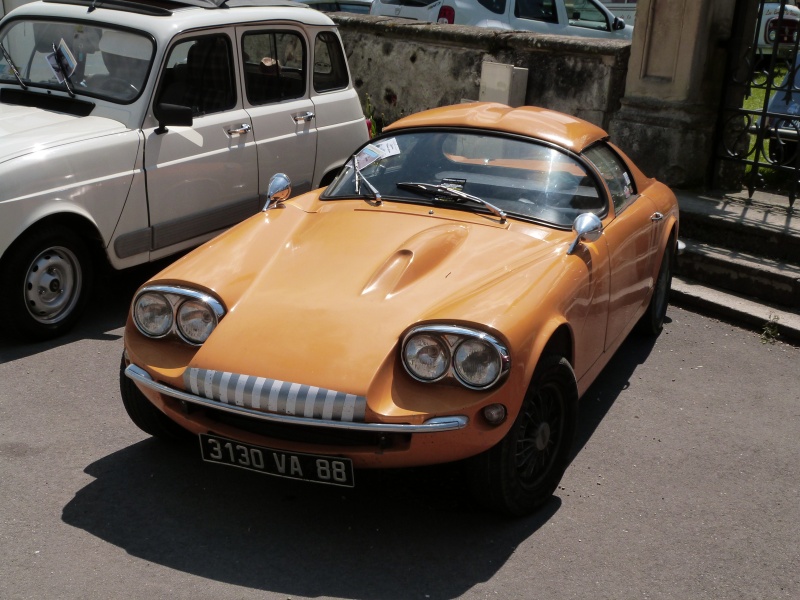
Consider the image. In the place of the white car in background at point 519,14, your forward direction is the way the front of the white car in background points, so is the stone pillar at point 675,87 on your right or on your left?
on your right

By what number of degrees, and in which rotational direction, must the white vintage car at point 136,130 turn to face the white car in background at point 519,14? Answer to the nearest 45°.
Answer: approximately 180°

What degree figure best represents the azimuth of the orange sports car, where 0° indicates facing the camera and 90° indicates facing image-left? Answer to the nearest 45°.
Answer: approximately 45°

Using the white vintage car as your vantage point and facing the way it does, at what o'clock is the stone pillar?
The stone pillar is roughly at 7 o'clock from the white vintage car.

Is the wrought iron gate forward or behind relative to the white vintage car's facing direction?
behind

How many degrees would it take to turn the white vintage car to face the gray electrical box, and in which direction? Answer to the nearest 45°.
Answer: approximately 180°

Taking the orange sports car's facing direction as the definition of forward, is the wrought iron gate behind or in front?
behind

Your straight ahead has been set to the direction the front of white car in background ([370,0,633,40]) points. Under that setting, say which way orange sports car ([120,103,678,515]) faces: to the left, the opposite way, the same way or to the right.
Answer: the opposite way

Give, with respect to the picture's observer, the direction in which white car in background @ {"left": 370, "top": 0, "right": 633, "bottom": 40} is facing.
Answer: facing away from the viewer and to the right of the viewer

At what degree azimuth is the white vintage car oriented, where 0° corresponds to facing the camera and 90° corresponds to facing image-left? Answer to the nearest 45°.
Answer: approximately 45°

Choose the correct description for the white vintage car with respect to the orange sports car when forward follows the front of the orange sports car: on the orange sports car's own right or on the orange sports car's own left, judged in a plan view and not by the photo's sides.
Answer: on the orange sports car's own right

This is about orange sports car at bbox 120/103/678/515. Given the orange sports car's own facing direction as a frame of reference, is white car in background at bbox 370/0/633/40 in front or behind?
behind

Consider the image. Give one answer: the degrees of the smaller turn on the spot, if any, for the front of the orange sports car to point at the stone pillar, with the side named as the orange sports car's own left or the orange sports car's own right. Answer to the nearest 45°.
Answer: approximately 180°
